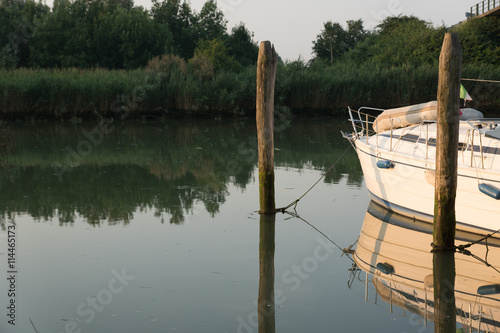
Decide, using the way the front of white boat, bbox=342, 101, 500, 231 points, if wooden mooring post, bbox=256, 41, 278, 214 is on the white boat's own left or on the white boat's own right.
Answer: on the white boat's own left

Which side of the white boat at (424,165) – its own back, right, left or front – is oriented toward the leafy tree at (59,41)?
front

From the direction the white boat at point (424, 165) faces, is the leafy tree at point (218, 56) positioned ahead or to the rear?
ahead

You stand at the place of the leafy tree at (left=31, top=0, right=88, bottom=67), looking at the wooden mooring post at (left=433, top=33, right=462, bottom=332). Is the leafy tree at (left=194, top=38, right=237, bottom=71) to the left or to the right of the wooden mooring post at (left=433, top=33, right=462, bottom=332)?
left

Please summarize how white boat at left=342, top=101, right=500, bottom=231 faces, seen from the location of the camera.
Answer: facing away from the viewer and to the left of the viewer

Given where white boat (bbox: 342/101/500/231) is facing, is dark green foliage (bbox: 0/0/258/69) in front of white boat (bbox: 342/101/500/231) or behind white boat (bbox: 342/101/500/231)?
in front

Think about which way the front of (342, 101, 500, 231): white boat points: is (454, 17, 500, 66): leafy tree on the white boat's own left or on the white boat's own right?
on the white boat's own right

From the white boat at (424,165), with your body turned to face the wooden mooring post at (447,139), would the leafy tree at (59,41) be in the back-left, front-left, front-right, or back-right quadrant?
back-right

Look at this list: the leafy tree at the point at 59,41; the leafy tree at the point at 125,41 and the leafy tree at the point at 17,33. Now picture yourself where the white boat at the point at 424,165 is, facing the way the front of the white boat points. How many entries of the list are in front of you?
3

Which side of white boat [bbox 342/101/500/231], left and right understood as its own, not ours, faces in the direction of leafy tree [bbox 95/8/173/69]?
front
